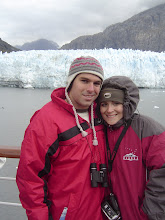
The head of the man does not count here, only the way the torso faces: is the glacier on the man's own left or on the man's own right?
on the man's own left

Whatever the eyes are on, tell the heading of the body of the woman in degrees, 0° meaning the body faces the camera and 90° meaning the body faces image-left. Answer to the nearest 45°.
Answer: approximately 45°

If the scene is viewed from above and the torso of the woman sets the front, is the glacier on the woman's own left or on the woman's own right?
on the woman's own right
